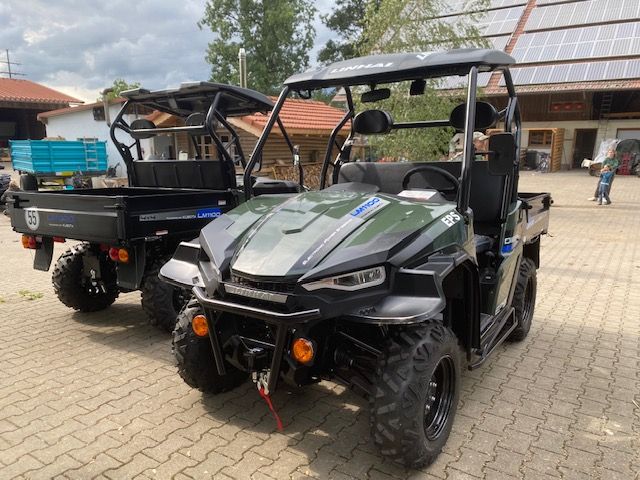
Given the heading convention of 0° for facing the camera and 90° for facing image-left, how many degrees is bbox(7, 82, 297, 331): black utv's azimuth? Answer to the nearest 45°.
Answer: approximately 225°

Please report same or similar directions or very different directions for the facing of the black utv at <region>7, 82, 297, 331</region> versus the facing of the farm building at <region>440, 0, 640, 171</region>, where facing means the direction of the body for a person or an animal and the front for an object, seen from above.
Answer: very different directions

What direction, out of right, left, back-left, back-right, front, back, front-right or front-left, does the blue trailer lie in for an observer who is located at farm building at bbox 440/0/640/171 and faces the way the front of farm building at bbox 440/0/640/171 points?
front-right

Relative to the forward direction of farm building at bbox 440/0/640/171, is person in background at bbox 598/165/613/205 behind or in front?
in front

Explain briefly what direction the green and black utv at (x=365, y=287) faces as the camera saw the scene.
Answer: facing the viewer and to the left of the viewer

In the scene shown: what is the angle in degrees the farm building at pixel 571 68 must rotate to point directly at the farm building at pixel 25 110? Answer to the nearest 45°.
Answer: approximately 90° to its right

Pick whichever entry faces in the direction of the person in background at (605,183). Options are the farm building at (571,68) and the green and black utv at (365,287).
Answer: the farm building

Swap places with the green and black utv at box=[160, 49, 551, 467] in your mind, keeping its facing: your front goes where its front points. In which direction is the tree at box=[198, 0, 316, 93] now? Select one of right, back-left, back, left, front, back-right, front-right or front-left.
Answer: back-right

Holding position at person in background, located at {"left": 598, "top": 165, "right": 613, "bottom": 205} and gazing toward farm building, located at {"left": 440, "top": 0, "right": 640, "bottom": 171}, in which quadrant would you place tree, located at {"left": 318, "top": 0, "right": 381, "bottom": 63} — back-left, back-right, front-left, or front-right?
front-left

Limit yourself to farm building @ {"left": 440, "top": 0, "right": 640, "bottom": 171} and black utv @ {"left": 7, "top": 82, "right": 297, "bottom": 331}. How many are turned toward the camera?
1

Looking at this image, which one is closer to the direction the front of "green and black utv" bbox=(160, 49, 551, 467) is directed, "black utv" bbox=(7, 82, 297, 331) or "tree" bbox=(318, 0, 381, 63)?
the black utv

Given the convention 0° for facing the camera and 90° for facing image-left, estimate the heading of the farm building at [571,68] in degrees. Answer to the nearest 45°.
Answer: approximately 0°

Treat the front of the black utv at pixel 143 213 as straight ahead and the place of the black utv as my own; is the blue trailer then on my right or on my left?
on my left

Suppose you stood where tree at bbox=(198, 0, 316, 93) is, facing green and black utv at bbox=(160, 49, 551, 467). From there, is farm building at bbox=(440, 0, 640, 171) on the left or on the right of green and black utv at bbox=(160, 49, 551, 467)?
left

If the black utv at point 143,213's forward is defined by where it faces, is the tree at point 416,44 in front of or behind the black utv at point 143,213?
in front

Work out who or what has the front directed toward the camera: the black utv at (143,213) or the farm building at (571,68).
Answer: the farm building
